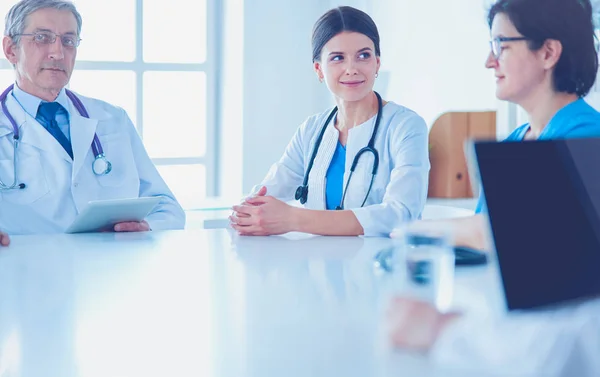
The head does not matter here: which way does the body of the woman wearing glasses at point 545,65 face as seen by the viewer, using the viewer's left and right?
facing to the left of the viewer

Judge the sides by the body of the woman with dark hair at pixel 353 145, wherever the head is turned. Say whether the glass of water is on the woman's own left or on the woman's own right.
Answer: on the woman's own left

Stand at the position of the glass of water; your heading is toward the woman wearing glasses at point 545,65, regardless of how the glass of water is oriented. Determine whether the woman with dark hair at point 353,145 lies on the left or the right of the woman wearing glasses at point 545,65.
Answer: left

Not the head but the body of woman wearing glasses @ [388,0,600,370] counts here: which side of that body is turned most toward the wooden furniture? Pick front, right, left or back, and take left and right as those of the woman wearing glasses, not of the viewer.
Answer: right

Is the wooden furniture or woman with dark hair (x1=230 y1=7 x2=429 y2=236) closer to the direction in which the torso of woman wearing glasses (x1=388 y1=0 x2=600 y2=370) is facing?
the woman with dark hair

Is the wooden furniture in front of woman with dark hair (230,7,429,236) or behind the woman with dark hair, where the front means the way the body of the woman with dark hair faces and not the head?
behind

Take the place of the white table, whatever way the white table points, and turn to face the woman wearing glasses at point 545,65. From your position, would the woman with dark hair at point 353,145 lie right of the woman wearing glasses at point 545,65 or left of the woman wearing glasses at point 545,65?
left

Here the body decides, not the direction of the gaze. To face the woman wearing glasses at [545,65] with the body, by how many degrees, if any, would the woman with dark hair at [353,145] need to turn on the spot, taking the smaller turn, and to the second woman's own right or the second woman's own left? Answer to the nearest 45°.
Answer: approximately 90° to the second woman's own left

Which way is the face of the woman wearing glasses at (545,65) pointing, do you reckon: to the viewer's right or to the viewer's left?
to the viewer's left

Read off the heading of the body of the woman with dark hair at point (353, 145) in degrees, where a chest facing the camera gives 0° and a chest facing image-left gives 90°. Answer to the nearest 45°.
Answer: approximately 45°
